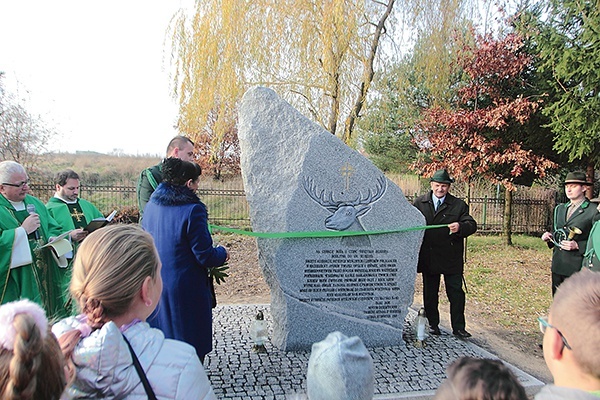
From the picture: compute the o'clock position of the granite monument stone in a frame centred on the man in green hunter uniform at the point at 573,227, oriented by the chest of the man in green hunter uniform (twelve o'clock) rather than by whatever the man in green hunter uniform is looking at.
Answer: The granite monument stone is roughly at 12 o'clock from the man in green hunter uniform.

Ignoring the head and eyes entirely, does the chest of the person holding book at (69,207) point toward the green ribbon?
yes

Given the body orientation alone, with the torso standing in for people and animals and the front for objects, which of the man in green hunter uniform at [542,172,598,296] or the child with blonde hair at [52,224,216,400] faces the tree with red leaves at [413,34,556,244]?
the child with blonde hair

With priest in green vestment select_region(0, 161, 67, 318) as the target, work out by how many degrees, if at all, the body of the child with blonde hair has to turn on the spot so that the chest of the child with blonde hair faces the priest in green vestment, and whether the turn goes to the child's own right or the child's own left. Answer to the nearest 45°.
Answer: approximately 45° to the child's own left

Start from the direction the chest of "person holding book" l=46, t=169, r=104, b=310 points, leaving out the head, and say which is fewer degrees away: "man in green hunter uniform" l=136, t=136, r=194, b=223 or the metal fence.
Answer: the man in green hunter uniform

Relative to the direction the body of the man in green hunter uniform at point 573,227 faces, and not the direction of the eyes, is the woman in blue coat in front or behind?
in front

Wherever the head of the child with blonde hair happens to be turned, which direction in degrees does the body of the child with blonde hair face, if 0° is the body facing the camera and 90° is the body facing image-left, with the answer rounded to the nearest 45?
approximately 225°

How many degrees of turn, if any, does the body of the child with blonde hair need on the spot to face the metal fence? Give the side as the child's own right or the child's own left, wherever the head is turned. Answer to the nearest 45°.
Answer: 0° — they already face it

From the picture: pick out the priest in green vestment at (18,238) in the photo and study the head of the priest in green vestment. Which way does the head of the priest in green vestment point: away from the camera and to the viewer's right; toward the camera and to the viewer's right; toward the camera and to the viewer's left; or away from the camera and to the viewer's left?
toward the camera and to the viewer's right

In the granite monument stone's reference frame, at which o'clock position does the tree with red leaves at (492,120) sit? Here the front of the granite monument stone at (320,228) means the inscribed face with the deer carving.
The tree with red leaves is roughly at 7 o'clock from the granite monument stone.

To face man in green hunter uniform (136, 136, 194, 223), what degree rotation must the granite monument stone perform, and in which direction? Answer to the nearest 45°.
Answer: approximately 90° to its right

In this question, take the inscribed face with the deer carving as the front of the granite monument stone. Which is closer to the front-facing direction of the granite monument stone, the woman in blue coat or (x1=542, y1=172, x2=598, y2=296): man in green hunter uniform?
the woman in blue coat

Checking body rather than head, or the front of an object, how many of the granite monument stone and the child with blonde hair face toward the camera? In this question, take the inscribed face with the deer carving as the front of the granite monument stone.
1

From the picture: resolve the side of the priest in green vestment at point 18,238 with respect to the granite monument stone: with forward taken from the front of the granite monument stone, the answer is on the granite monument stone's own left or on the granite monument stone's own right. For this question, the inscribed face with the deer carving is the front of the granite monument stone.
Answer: on the granite monument stone's own right

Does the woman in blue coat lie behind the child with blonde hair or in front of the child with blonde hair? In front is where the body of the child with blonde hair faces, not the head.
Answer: in front

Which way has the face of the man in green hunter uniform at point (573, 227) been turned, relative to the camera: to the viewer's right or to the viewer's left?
to the viewer's left

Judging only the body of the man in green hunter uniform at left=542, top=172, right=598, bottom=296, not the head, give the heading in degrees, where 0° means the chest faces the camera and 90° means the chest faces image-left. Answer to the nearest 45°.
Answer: approximately 45°

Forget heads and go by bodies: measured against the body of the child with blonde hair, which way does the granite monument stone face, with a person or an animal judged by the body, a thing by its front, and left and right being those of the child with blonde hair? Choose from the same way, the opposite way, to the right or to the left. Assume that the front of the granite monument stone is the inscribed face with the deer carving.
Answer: the opposite way
